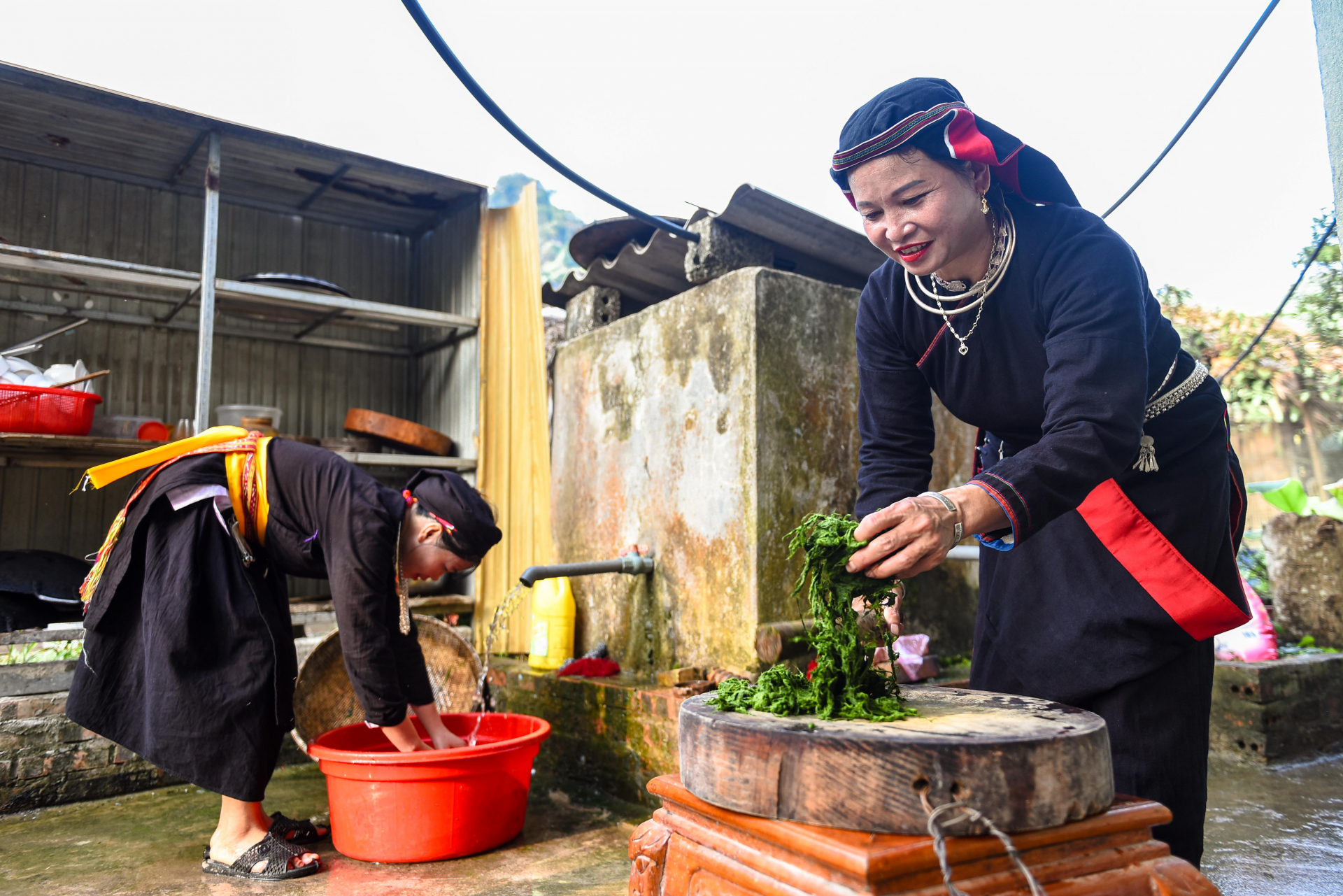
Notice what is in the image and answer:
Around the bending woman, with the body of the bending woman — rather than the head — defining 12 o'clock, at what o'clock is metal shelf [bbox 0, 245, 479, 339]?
The metal shelf is roughly at 9 o'clock from the bending woman.

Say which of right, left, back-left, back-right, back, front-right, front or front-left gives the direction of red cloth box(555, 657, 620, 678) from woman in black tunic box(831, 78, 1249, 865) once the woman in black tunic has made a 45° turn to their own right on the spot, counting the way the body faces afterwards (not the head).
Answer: front-right

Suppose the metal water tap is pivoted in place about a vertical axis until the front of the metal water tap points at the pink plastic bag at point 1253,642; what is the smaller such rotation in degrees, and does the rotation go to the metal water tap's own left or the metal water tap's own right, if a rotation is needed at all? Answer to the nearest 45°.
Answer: approximately 180°

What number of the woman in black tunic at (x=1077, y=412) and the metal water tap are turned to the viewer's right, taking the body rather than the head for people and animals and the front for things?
0

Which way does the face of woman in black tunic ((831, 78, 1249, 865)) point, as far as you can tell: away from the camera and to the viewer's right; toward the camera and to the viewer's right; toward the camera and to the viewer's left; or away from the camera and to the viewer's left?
toward the camera and to the viewer's left

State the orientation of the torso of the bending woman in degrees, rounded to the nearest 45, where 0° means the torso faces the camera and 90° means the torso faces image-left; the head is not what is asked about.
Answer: approximately 270°

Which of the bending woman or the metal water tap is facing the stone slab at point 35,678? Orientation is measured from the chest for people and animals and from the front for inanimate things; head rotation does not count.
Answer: the metal water tap

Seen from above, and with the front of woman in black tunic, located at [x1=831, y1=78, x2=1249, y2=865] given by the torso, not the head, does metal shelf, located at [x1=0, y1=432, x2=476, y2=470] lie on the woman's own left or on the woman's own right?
on the woman's own right

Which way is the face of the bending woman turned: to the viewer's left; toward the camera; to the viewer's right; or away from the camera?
to the viewer's right

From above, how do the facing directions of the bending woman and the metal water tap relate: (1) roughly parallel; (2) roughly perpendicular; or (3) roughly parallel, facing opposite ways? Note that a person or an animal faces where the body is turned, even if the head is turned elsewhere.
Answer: roughly parallel, facing opposite ways

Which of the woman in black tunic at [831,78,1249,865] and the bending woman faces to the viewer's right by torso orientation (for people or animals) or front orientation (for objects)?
the bending woman

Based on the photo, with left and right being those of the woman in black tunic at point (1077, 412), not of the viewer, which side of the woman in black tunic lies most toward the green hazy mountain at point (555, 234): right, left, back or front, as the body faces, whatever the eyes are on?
right

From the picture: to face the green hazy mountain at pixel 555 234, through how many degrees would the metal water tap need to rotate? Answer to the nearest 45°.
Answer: approximately 90° to its right

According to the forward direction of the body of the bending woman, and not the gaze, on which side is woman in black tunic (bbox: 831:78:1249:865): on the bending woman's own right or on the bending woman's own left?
on the bending woman's own right

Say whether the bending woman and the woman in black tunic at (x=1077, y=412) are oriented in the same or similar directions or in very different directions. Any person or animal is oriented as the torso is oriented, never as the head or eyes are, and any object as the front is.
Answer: very different directions

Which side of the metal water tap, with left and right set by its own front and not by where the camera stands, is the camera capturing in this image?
left

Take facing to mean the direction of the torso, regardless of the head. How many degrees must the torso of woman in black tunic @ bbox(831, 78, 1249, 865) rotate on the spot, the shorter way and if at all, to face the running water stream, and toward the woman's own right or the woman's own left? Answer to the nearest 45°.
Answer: approximately 90° to the woman's own right

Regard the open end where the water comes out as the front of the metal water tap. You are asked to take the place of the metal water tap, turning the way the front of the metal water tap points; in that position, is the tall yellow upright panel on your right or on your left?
on your right
